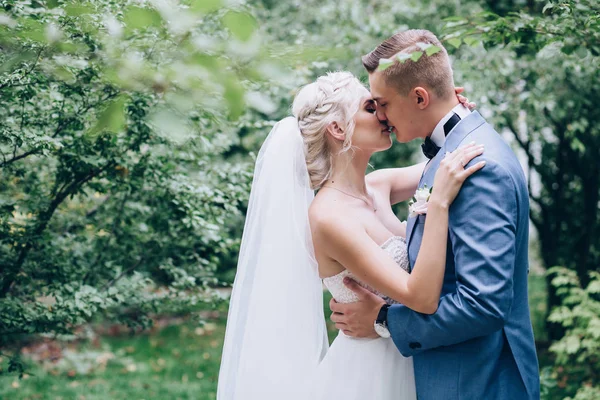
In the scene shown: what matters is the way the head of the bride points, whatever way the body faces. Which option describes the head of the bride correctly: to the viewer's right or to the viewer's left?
to the viewer's right

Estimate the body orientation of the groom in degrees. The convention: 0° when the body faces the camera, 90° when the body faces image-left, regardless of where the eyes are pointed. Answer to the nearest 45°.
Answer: approximately 90°

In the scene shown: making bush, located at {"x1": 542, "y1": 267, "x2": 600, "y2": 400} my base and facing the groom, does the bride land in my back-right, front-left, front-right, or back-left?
front-right

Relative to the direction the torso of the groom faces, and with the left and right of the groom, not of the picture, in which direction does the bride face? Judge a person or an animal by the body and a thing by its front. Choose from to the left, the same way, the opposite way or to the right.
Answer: the opposite way

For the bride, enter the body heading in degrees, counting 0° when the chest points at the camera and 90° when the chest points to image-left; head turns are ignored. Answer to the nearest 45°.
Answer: approximately 270°

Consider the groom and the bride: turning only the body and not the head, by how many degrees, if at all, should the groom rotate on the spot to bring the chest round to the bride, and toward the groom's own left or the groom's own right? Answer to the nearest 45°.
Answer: approximately 45° to the groom's own right

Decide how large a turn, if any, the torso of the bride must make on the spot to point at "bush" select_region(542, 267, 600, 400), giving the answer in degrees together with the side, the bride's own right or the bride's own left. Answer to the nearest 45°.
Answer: approximately 45° to the bride's own left

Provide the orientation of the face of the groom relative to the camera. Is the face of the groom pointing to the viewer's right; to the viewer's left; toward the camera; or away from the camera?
to the viewer's left

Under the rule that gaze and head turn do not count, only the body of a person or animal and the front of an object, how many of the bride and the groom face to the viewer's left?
1
